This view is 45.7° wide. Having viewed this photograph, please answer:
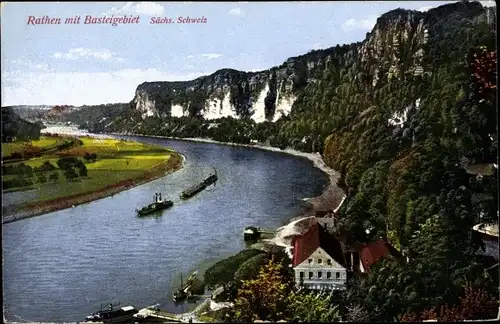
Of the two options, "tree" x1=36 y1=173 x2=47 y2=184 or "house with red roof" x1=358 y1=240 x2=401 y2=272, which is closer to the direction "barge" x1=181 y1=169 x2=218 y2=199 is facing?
the tree

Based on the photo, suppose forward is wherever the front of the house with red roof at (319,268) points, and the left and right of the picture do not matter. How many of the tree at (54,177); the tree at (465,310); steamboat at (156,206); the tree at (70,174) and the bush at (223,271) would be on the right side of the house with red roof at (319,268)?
4

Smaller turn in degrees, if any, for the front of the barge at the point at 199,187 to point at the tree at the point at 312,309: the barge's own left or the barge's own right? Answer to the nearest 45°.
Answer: approximately 90° to the barge's own left

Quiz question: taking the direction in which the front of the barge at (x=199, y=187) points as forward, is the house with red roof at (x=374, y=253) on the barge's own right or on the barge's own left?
on the barge's own left

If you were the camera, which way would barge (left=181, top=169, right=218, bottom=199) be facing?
facing the viewer and to the left of the viewer

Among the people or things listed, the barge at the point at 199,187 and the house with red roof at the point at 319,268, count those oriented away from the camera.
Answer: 0

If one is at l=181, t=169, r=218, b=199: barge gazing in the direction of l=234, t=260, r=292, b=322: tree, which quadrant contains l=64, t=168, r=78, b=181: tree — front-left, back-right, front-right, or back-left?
back-right

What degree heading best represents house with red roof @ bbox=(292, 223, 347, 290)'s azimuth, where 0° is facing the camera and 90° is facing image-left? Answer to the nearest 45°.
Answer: approximately 0°

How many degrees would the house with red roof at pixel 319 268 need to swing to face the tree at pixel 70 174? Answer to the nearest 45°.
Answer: approximately 90° to its right

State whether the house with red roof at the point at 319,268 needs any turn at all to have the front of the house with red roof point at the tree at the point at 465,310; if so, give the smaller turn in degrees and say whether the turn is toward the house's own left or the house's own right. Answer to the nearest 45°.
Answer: approximately 90° to the house's own left

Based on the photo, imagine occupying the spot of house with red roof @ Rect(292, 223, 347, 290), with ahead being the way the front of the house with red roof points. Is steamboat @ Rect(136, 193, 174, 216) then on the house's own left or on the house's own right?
on the house's own right

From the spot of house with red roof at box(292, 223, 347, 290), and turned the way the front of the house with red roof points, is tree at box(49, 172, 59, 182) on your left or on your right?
on your right
